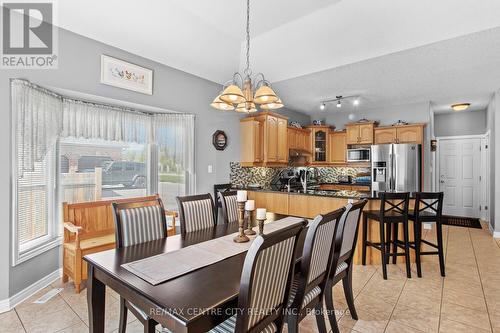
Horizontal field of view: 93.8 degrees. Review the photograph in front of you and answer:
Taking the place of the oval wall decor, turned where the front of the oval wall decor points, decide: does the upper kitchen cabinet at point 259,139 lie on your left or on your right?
on your left

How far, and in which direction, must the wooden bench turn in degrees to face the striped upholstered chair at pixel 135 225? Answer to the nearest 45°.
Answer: approximately 45° to its right

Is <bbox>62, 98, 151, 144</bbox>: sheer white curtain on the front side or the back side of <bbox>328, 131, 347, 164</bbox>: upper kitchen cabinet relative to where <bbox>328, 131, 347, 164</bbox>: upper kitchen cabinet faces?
on the front side

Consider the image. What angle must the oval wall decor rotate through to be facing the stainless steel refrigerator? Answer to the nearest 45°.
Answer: approximately 45° to its left

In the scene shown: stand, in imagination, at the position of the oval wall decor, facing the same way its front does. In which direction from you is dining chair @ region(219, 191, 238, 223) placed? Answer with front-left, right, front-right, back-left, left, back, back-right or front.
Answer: front-right

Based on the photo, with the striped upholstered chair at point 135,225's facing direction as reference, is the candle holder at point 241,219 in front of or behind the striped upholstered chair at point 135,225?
in front

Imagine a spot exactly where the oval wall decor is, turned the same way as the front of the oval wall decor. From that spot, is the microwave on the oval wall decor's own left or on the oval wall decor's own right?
on the oval wall decor's own left

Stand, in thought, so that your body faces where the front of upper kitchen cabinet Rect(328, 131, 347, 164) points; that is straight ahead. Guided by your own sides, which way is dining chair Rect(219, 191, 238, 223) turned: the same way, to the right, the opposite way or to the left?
to the left

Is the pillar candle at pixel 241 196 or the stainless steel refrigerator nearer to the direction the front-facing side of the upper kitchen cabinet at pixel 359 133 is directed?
the pillar candle

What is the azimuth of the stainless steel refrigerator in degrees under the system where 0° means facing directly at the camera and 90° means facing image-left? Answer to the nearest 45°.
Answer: approximately 0°

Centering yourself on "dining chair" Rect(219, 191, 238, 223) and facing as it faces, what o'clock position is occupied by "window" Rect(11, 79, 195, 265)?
The window is roughly at 5 o'clock from the dining chair.

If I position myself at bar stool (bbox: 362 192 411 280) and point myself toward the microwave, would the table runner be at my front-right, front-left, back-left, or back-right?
back-left
